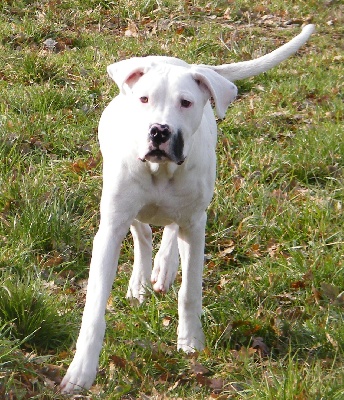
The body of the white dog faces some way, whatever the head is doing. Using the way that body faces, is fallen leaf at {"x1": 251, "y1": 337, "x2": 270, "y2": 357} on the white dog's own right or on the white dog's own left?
on the white dog's own left

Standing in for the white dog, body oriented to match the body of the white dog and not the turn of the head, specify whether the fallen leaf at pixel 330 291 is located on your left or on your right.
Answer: on your left

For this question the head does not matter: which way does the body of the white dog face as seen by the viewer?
toward the camera
